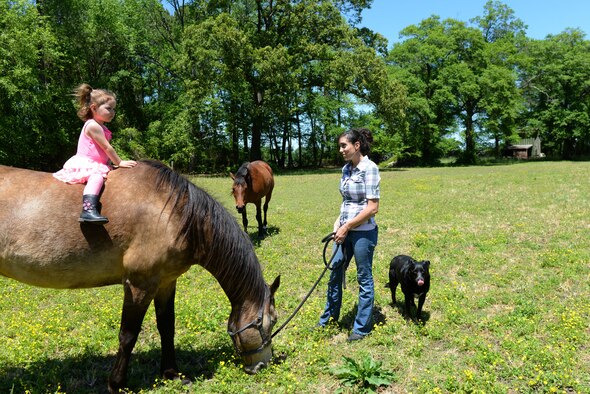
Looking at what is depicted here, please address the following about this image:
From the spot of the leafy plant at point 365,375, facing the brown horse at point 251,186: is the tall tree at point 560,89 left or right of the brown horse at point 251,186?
right

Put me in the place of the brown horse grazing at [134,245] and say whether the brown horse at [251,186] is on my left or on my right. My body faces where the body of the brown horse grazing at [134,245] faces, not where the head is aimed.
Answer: on my left

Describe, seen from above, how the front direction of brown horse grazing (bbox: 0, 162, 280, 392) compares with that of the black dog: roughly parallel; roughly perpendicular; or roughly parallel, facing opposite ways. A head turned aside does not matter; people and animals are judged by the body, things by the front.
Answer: roughly perpendicular

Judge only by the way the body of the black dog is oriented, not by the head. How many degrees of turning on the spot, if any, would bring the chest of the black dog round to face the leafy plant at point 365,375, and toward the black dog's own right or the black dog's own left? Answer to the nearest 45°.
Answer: approximately 45° to the black dog's own right

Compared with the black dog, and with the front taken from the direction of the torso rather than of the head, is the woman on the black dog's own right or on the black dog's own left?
on the black dog's own right

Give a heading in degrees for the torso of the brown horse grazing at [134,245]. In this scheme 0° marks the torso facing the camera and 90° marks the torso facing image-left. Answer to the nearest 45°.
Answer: approximately 270°

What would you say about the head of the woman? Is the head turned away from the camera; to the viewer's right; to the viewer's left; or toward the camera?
to the viewer's left

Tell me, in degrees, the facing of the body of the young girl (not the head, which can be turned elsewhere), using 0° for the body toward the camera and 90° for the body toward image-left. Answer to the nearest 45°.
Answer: approximately 270°

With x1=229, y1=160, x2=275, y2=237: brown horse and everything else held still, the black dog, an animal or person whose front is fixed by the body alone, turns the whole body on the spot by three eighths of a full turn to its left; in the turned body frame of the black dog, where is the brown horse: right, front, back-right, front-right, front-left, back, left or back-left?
front-left

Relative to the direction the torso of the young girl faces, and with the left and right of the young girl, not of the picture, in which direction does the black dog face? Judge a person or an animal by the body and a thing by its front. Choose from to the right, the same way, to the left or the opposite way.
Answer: to the right

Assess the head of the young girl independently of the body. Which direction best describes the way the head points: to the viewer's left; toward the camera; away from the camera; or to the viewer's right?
to the viewer's right
